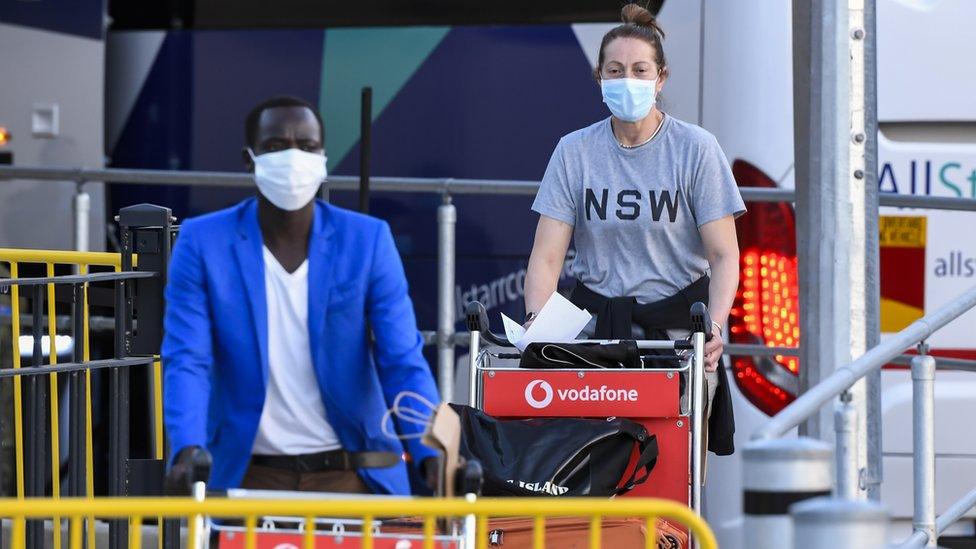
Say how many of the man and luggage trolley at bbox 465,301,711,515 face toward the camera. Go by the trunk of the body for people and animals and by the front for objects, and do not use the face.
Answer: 2

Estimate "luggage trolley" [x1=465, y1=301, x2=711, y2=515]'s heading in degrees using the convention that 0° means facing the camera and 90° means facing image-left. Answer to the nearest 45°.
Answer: approximately 0°

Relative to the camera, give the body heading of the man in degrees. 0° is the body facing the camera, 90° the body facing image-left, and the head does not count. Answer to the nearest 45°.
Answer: approximately 0°

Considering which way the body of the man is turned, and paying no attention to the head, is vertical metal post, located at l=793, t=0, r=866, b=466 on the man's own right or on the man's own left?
on the man's own left

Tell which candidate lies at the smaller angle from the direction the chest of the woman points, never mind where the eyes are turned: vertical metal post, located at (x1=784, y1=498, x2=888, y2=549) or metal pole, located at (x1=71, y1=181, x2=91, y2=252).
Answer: the vertical metal post

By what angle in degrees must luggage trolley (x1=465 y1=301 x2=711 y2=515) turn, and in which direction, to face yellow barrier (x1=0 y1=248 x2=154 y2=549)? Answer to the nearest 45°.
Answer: approximately 90° to its right
